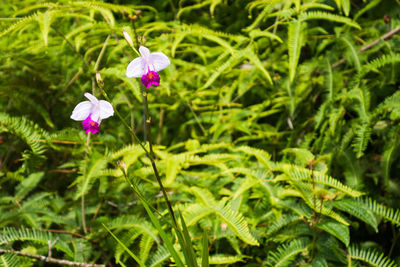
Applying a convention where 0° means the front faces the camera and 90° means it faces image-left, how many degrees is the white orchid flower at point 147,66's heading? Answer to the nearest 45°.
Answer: approximately 0°

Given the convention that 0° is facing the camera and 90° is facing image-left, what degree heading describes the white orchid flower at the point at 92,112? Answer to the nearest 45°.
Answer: approximately 0°

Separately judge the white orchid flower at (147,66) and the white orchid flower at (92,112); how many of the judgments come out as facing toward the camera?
2
